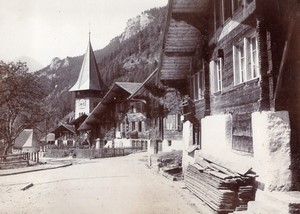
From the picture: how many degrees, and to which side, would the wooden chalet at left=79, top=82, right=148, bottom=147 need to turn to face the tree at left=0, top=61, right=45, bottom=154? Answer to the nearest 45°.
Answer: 0° — it already faces it

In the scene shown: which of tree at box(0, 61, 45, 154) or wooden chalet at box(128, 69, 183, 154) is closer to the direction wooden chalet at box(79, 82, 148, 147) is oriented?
the tree

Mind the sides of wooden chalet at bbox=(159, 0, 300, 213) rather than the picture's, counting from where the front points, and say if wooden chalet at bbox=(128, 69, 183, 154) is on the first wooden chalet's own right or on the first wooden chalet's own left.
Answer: on the first wooden chalet's own right

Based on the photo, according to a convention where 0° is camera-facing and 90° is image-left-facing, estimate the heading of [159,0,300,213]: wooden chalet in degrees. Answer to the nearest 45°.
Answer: approximately 45°

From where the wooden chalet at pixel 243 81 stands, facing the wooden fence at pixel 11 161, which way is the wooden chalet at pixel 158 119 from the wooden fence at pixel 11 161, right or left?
right

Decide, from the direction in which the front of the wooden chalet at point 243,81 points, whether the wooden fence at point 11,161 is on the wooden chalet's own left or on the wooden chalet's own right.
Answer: on the wooden chalet's own right

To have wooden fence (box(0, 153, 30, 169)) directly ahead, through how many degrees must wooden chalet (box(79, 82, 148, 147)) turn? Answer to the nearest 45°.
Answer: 0° — it already faces it

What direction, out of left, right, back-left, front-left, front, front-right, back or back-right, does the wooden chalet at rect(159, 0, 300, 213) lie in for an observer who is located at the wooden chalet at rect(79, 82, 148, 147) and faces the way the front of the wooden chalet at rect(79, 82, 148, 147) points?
front-left
